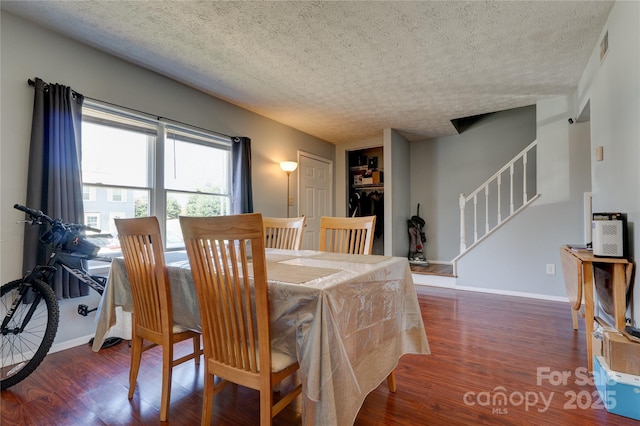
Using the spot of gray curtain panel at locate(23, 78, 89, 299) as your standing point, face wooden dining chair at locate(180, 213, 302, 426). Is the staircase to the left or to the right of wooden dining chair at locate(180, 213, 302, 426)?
left

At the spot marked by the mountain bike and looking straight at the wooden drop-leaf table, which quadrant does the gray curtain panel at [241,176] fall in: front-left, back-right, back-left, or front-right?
front-left

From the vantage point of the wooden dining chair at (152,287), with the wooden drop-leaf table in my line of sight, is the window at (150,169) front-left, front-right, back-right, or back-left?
back-left

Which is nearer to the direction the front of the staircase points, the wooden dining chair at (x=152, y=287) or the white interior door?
the white interior door

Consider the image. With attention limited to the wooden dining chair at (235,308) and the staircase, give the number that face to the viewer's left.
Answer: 1

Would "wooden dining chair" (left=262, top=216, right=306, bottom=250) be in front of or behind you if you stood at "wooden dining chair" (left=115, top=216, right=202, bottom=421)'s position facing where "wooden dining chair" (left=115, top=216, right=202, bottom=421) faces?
in front

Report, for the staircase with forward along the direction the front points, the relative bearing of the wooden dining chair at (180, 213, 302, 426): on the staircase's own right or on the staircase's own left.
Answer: on the staircase's own left

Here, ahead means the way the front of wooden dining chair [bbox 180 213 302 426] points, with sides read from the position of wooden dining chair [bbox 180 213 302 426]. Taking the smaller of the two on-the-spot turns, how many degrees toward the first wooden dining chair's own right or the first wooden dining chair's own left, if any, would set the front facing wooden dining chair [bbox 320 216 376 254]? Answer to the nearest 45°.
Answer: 0° — it already faces it

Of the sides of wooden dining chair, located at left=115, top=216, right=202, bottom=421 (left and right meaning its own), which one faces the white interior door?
front

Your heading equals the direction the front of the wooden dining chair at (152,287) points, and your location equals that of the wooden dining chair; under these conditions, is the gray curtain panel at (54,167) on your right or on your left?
on your left

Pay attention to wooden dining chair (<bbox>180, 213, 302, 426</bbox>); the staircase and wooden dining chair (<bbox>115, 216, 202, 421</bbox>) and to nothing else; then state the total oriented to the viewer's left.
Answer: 1

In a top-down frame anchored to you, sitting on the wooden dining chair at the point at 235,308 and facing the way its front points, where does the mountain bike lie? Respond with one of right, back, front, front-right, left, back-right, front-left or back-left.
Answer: left

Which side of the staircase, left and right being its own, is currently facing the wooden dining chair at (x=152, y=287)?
left

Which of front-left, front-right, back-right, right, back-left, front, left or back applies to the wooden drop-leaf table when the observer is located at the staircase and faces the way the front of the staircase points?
left

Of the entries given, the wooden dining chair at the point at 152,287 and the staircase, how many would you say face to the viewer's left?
1

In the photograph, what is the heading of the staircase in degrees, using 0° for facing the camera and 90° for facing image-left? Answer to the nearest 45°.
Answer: approximately 90°

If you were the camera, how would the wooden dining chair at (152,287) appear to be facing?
facing away from the viewer and to the right of the viewer

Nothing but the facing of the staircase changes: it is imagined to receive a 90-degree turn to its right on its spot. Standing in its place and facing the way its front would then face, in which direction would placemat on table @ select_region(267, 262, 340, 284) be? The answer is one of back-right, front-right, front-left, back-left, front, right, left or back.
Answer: back

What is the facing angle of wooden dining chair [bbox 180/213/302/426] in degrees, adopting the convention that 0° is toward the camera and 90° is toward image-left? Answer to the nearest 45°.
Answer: approximately 225°

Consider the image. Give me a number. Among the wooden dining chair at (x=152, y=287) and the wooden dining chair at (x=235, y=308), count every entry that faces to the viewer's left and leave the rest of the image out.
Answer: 0
